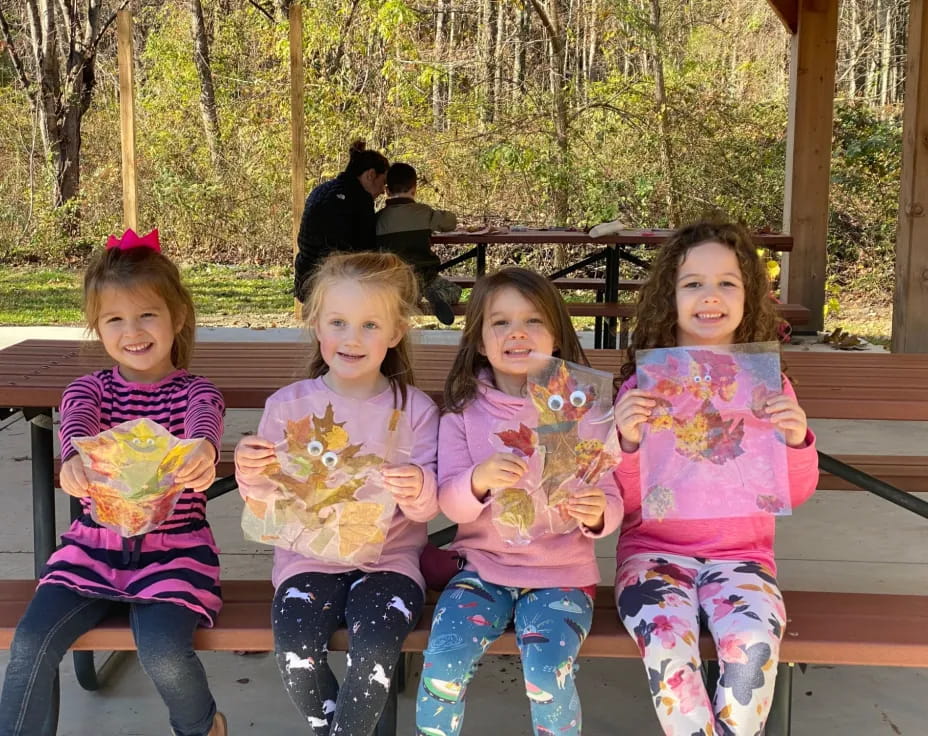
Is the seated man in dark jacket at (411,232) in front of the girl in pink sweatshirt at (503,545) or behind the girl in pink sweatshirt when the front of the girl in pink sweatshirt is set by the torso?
behind

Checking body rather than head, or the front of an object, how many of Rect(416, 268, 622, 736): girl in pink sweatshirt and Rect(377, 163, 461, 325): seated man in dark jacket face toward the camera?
1

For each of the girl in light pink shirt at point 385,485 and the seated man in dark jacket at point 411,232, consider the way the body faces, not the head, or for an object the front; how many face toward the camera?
1

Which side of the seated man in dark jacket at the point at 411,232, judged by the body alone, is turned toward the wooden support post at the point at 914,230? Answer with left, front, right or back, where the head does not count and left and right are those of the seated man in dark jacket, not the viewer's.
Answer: right

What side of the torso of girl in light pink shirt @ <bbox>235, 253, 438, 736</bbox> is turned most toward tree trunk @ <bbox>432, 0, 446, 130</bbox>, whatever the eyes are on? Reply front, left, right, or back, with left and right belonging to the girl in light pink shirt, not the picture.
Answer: back

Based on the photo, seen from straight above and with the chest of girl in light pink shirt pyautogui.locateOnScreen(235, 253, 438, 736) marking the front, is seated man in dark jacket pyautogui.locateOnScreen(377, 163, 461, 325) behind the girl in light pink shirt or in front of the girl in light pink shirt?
behind

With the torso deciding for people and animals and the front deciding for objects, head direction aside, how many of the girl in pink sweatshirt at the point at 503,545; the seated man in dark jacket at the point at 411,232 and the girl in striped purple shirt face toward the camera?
2

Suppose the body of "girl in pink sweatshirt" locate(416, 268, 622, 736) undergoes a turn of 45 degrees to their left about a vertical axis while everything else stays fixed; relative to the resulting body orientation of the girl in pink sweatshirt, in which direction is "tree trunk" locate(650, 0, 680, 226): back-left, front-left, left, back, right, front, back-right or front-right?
back-left

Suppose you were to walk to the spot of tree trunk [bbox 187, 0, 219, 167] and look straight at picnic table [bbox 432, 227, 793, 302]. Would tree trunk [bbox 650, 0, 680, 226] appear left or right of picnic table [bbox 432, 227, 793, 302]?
left

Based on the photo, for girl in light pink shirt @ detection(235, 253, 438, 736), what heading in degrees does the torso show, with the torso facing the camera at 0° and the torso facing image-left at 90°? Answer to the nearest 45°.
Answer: approximately 0°

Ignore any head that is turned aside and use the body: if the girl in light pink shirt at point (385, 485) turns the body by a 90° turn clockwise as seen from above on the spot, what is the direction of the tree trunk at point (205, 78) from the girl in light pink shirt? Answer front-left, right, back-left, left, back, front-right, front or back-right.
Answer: right
